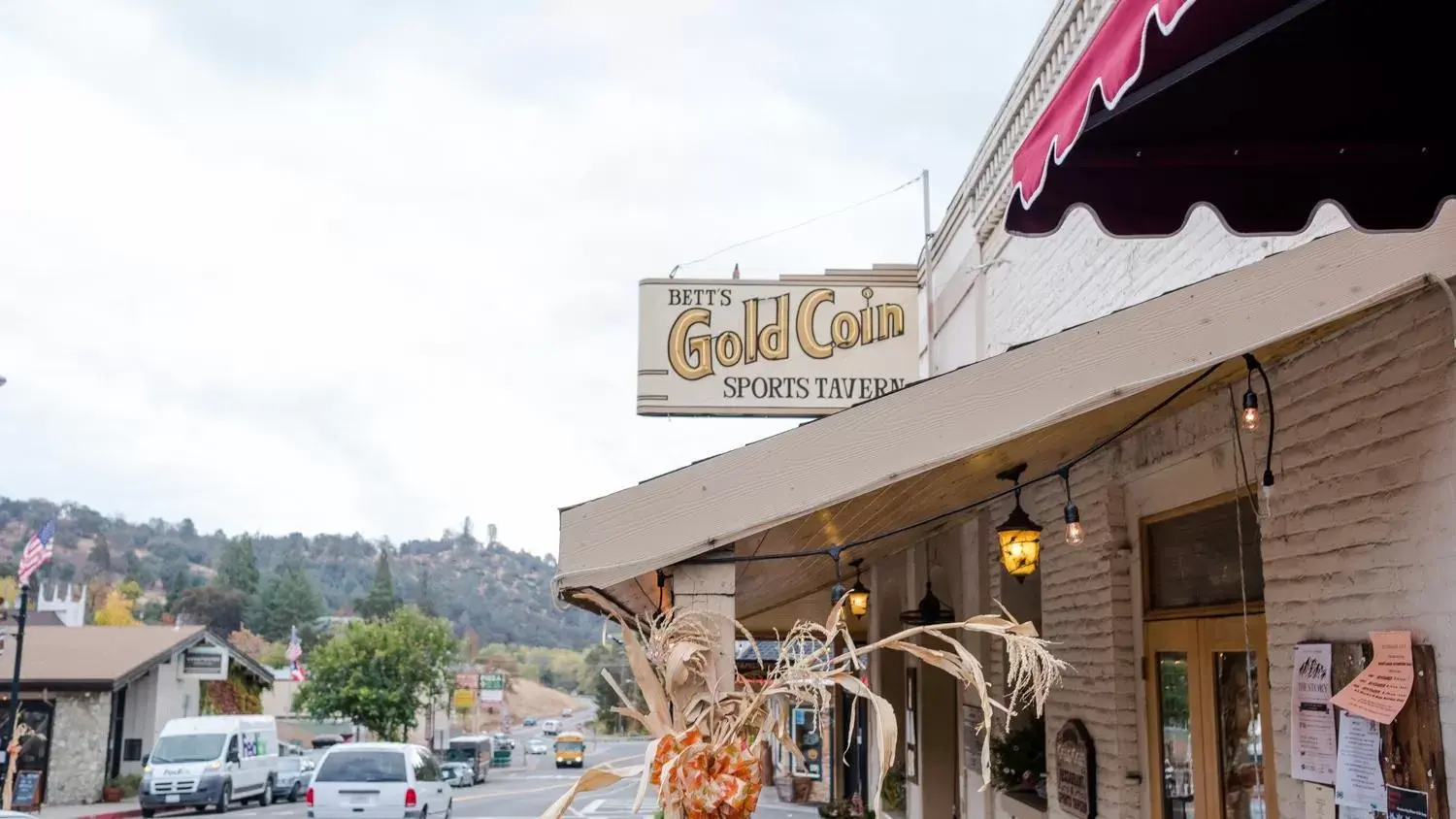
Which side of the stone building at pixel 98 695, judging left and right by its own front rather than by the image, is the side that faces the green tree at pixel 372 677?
left

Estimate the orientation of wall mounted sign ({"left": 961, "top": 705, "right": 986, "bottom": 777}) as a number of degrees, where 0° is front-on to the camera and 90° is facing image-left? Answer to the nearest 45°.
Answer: approximately 45°

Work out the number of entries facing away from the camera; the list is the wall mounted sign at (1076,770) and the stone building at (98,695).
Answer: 0

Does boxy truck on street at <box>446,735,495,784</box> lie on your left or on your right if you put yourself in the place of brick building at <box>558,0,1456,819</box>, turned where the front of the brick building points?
on your right

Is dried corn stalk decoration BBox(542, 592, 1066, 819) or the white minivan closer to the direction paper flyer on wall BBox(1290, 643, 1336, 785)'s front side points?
the dried corn stalk decoration

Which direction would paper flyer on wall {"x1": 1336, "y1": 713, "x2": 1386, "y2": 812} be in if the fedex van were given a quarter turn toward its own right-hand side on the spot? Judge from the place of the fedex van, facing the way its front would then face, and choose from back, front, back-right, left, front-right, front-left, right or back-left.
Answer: back-left

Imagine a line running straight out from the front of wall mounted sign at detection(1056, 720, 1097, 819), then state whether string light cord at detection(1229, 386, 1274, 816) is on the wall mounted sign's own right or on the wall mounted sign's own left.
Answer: on the wall mounted sign's own left

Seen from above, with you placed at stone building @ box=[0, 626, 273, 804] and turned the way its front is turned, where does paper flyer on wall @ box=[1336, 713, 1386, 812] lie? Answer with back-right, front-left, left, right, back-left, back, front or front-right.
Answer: front-right

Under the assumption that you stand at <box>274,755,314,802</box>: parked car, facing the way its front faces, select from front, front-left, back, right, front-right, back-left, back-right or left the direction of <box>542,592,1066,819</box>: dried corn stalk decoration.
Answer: front-left

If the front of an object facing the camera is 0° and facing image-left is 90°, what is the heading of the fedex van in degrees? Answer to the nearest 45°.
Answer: approximately 45°

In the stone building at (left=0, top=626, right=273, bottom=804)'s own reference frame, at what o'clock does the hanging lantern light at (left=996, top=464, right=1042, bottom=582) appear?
The hanging lantern light is roughly at 1 o'clock from the stone building.

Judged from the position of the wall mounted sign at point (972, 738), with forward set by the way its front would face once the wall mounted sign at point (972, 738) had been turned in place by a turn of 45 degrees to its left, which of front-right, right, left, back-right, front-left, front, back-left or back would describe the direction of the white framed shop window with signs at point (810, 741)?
back
